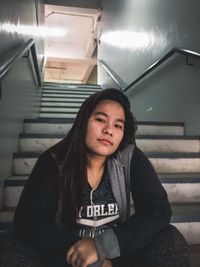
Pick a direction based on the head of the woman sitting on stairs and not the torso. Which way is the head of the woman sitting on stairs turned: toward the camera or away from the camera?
toward the camera

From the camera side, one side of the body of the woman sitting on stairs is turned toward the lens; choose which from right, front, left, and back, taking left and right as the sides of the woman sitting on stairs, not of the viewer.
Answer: front
